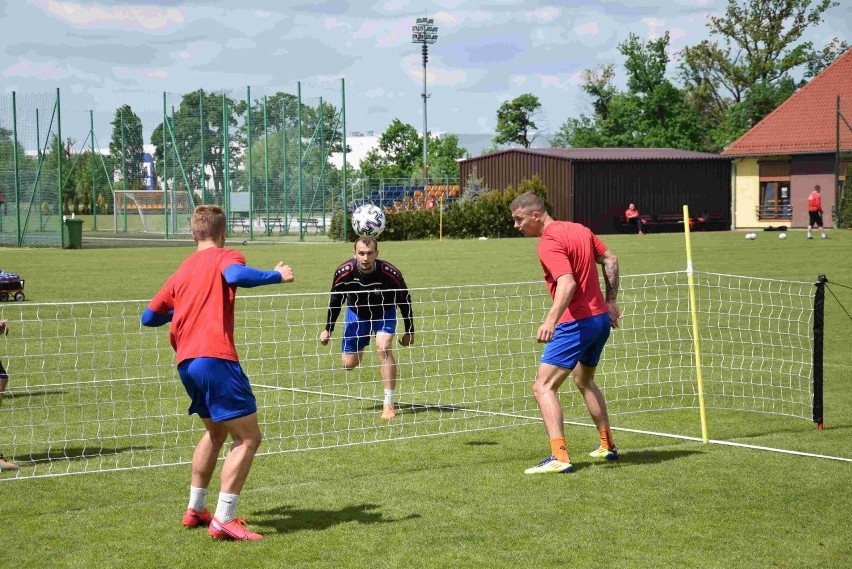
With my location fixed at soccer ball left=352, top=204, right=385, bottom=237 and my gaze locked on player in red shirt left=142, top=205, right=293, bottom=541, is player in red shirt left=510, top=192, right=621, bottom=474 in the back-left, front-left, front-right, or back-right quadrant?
front-left

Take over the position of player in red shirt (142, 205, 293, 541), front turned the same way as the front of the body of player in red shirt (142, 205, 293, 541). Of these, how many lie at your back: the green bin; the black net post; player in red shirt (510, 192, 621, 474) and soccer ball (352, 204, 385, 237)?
0

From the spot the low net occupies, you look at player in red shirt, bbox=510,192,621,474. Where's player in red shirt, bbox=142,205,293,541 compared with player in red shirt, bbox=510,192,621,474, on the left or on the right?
right

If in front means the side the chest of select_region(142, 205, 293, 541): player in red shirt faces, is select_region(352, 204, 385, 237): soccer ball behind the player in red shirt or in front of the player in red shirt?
in front

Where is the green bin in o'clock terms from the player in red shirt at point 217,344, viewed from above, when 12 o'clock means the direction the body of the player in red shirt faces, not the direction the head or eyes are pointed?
The green bin is roughly at 10 o'clock from the player in red shirt.

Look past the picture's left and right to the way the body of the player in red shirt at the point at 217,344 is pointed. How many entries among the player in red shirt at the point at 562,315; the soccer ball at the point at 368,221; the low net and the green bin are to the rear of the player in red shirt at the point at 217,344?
0

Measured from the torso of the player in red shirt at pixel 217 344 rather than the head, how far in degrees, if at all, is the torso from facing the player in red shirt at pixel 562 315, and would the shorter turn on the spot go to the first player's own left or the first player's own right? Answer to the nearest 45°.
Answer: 0° — they already face them

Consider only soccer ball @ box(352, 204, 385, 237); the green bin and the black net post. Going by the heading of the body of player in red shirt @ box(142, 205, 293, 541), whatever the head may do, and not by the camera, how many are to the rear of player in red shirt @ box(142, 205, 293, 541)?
0

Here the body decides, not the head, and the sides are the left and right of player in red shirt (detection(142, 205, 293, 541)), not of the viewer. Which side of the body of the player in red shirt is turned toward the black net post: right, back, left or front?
front

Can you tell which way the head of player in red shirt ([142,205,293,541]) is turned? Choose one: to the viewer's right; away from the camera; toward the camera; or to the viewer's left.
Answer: away from the camera

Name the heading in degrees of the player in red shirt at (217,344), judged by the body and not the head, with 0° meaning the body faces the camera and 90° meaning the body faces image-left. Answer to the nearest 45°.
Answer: approximately 225°

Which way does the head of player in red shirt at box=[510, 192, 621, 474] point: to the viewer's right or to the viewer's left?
to the viewer's left

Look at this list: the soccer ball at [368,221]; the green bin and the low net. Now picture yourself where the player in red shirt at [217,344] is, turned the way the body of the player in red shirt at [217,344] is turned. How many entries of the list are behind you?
0
